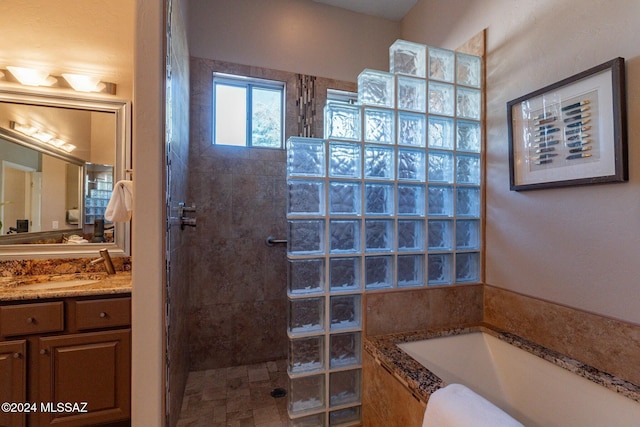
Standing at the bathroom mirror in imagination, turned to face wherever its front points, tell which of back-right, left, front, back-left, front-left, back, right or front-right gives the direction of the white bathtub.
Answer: front-left

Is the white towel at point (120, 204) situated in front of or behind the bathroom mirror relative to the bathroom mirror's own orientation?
in front

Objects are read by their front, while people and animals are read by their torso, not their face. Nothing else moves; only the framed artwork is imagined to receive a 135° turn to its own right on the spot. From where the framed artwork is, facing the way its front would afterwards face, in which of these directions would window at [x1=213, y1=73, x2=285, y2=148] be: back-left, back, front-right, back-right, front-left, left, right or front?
left

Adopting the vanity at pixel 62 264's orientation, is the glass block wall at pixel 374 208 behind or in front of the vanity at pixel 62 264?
in front

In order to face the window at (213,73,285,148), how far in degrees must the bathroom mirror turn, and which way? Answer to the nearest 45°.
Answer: approximately 90° to its left

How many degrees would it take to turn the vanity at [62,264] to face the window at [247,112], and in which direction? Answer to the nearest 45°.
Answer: approximately 90° to its left

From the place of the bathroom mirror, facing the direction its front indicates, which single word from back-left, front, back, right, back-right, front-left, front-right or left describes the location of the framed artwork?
front-left

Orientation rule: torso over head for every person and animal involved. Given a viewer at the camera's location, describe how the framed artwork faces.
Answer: facing the viewer and to the left of the viewer
